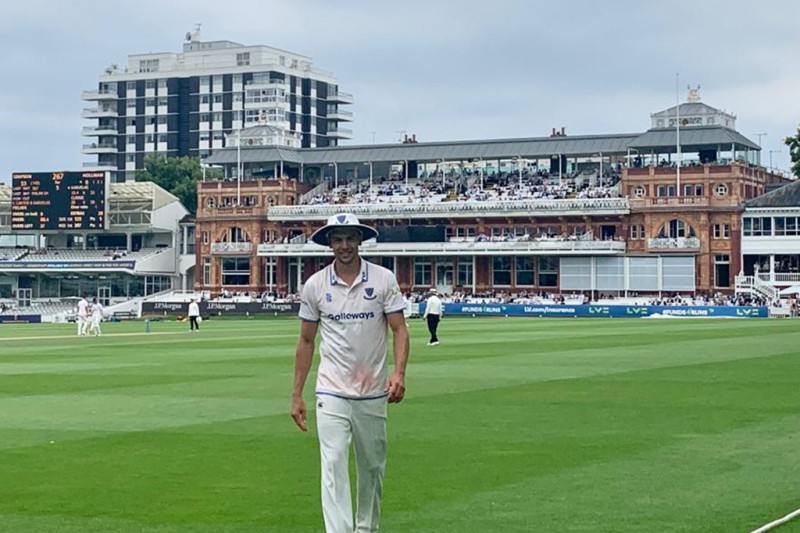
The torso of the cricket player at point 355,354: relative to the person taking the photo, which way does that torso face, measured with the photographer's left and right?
facing the viewer

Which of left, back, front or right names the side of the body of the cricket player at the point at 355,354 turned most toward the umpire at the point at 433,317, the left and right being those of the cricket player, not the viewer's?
back

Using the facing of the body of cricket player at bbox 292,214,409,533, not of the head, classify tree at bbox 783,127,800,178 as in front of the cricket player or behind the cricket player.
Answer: behind
